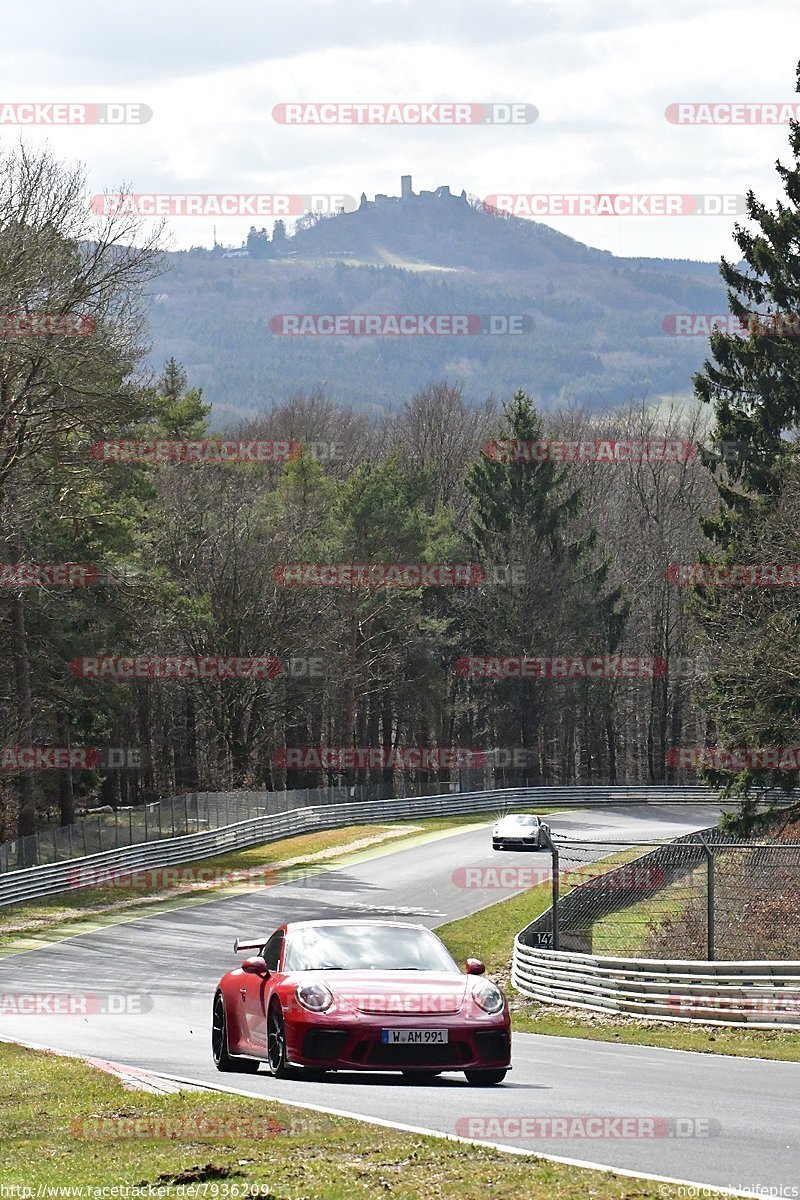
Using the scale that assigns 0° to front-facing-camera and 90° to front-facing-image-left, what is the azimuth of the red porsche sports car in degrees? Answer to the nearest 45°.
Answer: approximately 0°

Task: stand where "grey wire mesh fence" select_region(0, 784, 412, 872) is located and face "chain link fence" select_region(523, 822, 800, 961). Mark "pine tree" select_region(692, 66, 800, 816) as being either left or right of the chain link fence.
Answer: left

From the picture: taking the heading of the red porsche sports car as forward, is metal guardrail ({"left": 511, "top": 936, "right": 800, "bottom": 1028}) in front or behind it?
behind

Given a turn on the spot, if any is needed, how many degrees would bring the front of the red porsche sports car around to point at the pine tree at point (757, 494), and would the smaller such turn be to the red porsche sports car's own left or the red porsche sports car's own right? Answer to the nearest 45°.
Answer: approximately 180°
